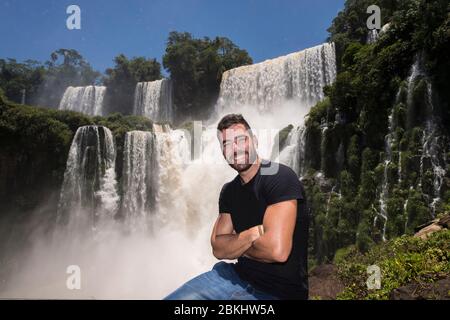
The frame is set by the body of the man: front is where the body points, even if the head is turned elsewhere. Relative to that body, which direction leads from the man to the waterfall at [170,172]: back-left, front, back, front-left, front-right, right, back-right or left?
back-right

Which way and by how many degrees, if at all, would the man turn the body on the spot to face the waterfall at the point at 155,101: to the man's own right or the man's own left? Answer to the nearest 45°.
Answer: approximately 135° to the man's own right

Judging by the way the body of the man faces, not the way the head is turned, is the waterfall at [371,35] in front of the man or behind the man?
behind

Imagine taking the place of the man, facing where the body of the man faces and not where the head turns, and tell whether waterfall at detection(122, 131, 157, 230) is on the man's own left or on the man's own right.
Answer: on the man's own right

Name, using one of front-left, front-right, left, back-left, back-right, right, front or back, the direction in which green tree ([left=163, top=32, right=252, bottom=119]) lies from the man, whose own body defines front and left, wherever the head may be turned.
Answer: back-right

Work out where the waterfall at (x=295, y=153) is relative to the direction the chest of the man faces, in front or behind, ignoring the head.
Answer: behind

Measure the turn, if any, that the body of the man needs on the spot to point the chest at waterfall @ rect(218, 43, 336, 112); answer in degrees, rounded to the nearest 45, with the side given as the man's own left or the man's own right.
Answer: approximately 135° to the man's own right
